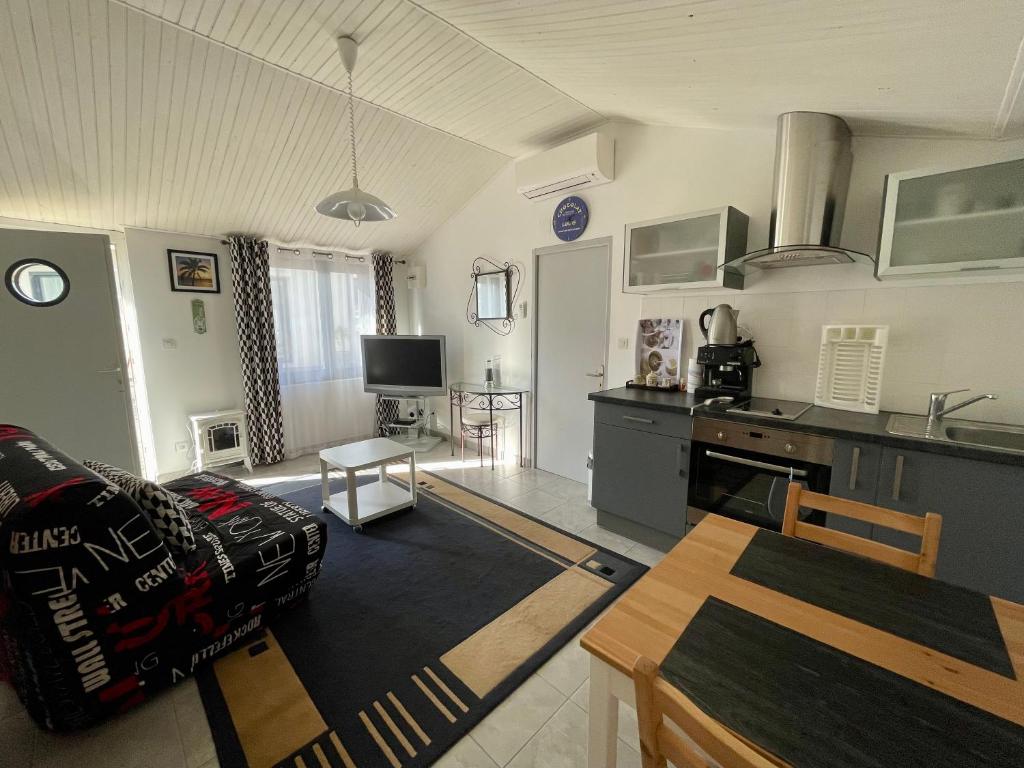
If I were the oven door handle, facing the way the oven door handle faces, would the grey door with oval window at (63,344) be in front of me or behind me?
in front

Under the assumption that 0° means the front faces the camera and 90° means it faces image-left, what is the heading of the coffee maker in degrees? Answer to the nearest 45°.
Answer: approximately 45°

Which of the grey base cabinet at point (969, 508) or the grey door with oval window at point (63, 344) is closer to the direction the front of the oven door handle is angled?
the grey door with oval window

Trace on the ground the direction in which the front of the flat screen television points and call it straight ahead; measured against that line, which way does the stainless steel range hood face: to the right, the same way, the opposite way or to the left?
to the right

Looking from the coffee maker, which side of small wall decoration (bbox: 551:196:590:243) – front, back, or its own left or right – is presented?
left

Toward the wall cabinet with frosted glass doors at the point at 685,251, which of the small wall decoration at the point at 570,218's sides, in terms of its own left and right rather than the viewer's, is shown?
left

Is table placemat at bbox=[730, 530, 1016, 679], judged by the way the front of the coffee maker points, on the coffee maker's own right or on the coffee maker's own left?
on the coffee maker's own left

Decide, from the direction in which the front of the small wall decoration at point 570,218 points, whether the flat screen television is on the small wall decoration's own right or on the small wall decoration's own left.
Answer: on the small wall decoration's own right

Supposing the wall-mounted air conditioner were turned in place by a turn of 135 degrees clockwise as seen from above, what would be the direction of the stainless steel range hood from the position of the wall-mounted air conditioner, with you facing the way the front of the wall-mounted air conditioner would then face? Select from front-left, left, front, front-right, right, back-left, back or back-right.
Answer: back-right
